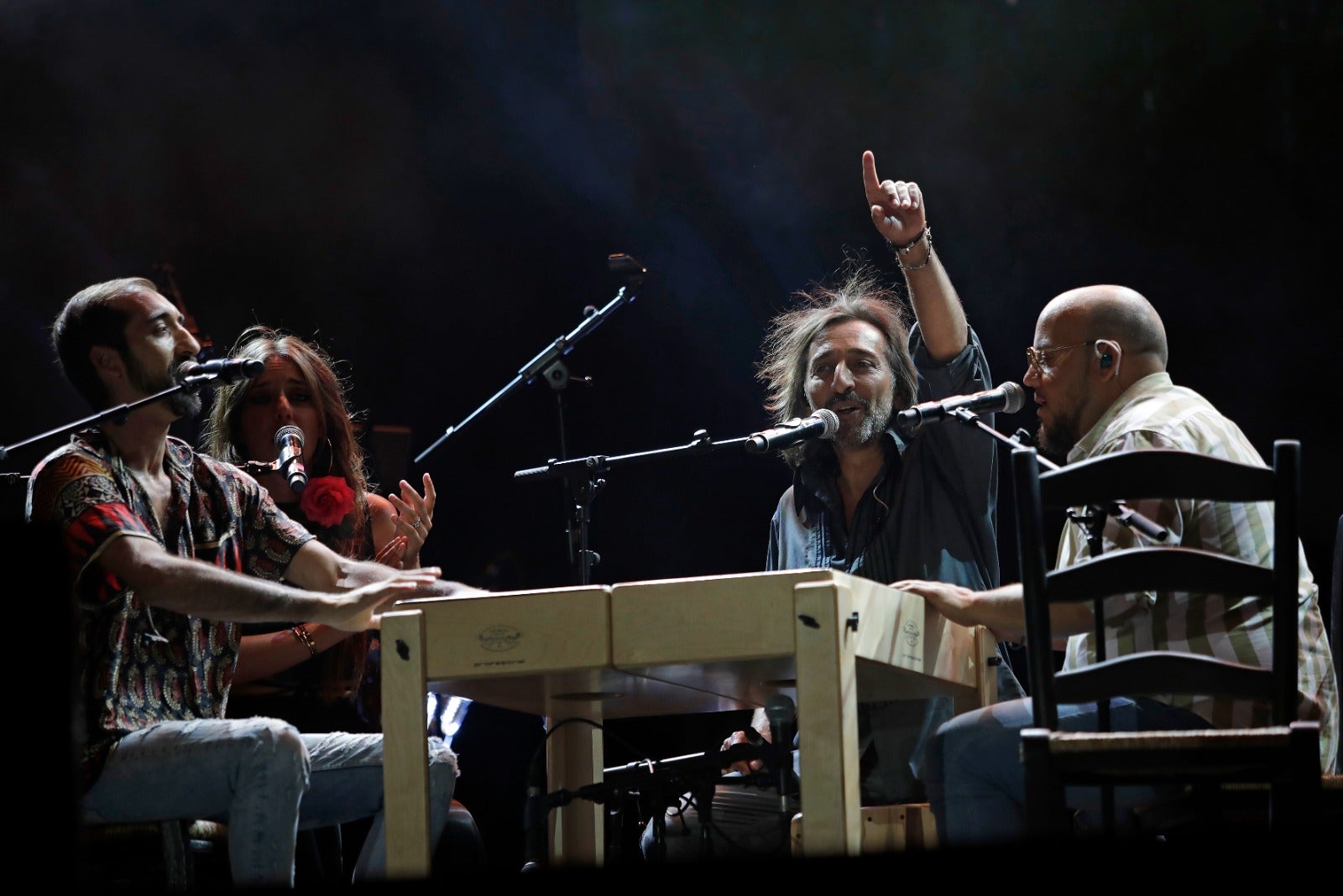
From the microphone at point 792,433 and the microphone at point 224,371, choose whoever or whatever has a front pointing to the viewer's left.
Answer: the microphone at point 224,371

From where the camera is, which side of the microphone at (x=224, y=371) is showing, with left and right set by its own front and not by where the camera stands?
left

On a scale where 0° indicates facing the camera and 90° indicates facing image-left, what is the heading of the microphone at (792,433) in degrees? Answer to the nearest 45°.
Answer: approximately 225°

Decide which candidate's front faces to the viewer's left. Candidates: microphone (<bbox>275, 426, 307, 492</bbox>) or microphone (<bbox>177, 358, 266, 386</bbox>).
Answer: microphone (<bbox>177, 358, 266, 386</bbox>)

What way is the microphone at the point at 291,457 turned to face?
away from the camera
